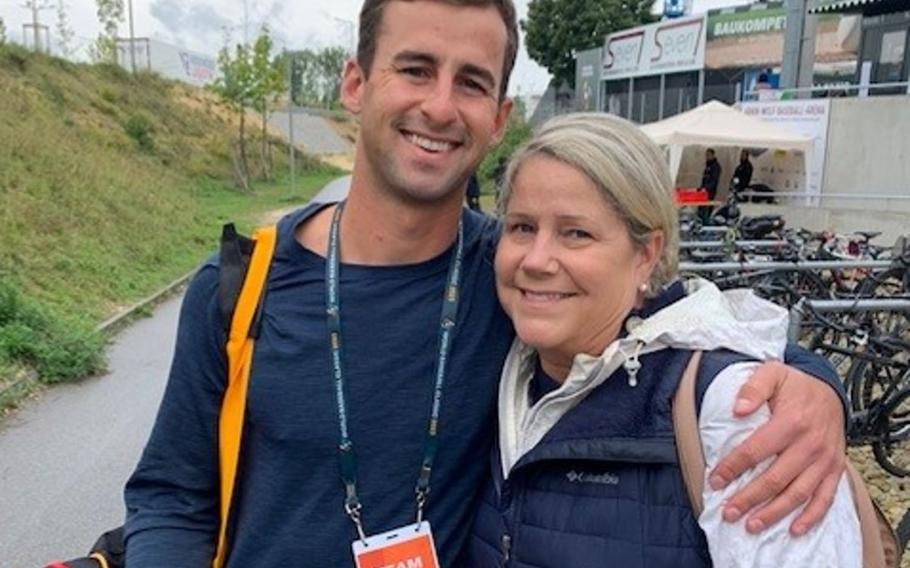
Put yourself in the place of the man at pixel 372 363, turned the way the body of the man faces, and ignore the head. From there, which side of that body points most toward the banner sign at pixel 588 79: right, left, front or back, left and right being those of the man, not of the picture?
back

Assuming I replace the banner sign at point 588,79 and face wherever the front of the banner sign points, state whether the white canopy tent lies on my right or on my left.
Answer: on my left

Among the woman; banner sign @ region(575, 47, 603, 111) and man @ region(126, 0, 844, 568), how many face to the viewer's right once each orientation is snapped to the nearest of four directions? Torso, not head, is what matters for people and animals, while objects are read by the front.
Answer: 0

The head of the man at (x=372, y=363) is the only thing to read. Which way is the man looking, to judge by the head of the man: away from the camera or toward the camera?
toward the camera

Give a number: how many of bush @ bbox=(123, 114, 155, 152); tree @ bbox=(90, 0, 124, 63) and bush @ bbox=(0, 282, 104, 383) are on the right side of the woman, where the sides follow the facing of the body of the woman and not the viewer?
3

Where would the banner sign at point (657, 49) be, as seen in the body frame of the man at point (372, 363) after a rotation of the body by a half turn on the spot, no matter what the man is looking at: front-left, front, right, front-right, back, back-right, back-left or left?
front

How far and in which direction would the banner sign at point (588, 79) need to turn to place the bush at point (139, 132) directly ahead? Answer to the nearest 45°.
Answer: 0° — it already faces it

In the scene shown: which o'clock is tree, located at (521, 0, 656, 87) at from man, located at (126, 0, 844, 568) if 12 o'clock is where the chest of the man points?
The tree is roughly at 6 o'clock from the man.

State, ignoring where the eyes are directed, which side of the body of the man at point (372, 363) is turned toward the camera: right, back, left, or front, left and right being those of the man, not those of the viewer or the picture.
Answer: front

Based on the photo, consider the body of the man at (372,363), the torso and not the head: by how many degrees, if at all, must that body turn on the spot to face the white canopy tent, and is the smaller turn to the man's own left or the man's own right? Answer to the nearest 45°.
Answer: approximately 180°

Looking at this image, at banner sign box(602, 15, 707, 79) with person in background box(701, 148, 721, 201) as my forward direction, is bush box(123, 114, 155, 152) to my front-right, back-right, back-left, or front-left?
front-right

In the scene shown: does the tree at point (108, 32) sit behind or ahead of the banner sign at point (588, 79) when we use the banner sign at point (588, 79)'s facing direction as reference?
ahead

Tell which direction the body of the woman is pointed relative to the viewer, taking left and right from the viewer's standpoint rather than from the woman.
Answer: facing the viewer and to the left of the viewer

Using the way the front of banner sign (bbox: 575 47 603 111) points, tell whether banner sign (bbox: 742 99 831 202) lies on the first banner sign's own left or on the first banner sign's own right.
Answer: on the first banner sign's own left

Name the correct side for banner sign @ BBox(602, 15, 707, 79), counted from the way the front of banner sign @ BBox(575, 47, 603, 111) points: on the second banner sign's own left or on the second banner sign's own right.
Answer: on the second banner sign's own left
